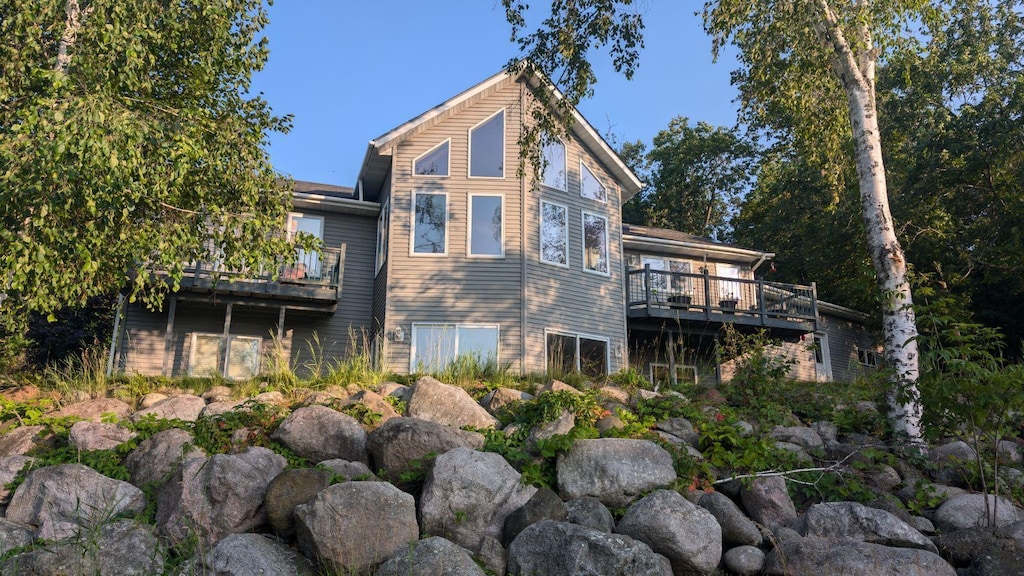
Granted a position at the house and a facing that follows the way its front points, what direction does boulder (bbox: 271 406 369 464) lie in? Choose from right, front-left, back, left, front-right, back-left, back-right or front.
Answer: front

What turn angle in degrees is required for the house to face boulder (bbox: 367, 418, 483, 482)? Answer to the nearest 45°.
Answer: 0° — it already faces it

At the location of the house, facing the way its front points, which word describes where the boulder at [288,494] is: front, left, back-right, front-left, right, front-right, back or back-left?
front

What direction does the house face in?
toward the camera

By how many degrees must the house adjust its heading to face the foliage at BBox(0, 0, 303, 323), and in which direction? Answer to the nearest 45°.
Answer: approximately 45° to its right

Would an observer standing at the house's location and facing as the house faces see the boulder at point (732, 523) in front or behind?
in front

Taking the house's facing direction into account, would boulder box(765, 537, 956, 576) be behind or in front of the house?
in front

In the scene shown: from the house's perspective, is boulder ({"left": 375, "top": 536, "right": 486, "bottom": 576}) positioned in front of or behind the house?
in front

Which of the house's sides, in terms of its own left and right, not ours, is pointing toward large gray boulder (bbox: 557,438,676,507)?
front

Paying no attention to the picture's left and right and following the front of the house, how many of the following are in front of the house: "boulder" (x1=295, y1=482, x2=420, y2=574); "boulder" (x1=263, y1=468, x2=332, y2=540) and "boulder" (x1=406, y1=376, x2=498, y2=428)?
3

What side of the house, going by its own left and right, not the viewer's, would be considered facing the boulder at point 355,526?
front
